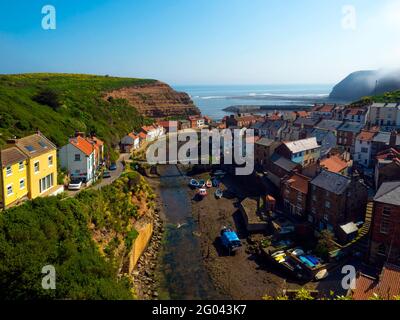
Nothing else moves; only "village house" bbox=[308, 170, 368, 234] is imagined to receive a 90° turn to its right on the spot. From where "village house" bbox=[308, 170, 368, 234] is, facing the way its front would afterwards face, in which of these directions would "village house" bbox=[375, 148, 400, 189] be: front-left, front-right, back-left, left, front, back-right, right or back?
right

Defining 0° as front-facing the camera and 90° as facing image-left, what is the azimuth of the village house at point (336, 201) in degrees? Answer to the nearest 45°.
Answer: approximately 45°

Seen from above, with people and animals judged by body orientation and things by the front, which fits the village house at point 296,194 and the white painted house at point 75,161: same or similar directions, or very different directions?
very different directions

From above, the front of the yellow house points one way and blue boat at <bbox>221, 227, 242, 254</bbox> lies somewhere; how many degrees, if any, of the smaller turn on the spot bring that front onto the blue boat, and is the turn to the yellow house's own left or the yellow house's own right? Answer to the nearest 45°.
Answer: approximately 45° to the yellow house's own left

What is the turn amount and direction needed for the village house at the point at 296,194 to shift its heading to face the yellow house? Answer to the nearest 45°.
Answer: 0° — it already faces it

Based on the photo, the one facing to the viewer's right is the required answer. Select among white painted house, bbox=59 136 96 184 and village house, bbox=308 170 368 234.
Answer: the white painted house

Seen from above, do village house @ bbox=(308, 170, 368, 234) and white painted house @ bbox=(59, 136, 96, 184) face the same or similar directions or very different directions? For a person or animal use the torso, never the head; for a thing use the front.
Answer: very different directions

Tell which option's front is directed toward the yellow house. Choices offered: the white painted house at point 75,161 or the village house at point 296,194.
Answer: the village house
